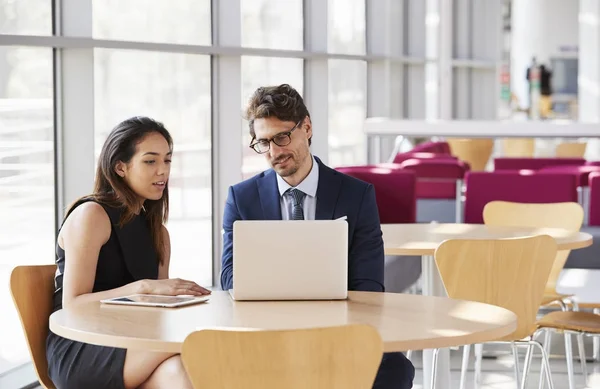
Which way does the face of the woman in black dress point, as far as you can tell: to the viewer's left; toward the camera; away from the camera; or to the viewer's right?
to the viewer's right

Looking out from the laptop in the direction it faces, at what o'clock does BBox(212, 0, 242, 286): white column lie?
The white column is roughly at 12 o'clock from the laptop.

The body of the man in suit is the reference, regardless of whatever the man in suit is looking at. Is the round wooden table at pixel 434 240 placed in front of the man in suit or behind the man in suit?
behind

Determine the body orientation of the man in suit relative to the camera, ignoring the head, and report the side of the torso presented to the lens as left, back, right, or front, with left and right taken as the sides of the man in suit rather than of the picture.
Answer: front

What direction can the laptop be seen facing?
away from the camera

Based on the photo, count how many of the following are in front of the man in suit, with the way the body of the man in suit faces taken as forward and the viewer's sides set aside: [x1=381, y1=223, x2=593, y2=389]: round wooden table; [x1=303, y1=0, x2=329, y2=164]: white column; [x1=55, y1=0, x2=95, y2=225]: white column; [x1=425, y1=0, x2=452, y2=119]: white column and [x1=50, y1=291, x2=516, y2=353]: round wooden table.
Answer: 1

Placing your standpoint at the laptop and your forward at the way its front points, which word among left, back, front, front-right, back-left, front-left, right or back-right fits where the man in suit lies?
front

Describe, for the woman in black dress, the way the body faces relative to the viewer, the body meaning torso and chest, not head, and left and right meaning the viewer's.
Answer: facing the viewer and to the right of the viewer

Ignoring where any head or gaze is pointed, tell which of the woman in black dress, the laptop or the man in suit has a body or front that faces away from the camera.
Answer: the laptop
